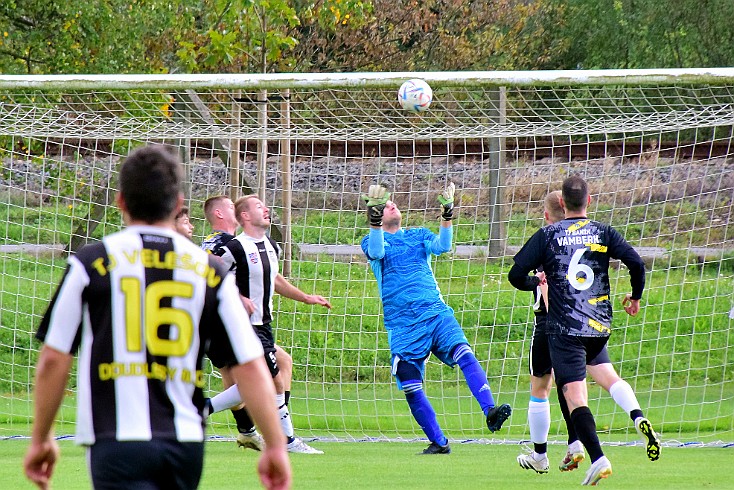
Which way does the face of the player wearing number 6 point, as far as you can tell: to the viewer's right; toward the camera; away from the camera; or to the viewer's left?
away from the camera

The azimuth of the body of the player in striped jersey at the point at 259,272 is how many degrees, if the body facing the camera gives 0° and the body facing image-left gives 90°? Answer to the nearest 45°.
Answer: approximately 315°

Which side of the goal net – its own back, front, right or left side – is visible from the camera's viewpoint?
front

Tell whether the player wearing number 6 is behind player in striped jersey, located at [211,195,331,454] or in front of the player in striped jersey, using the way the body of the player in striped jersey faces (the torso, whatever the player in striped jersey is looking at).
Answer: in front

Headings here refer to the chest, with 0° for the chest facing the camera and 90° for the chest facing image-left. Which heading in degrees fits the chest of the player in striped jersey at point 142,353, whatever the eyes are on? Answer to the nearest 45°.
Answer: approximately 180°

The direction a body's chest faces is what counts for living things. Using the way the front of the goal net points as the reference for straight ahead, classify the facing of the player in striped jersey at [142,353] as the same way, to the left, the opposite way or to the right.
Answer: the opposite way

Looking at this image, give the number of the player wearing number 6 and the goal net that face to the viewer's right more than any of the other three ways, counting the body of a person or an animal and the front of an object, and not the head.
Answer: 0

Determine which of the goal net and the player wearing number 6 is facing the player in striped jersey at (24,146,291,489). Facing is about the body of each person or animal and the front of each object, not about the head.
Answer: the goal net

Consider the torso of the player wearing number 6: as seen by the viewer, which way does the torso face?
away from the camera

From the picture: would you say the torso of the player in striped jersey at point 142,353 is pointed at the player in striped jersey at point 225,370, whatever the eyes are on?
yes
